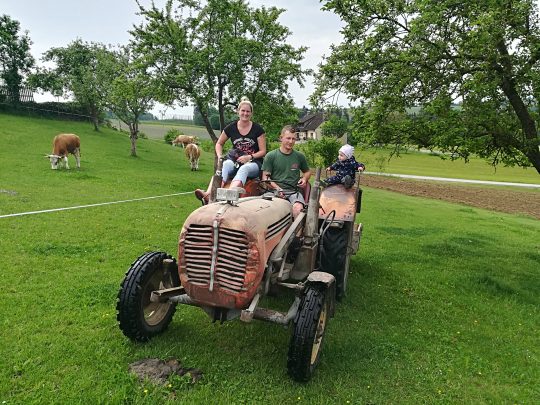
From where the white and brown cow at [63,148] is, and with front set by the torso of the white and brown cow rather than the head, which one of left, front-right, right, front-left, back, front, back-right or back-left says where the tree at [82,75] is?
back-right

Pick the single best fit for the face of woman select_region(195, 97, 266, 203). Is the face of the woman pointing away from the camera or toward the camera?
toward the camera

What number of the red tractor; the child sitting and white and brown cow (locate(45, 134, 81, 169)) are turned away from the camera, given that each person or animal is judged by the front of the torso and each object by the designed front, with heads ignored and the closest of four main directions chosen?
0

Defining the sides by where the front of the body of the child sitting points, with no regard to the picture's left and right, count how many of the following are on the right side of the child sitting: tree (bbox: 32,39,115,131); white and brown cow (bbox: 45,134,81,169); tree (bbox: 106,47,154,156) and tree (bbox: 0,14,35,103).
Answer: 4

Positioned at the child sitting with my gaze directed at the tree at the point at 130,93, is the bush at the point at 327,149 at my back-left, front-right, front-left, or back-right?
front-right

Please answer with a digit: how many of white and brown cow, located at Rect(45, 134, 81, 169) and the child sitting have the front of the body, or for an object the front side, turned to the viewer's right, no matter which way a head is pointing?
0

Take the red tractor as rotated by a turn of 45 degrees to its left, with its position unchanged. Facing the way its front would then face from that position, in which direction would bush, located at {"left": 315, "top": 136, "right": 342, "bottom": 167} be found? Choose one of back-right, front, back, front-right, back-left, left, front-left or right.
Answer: back

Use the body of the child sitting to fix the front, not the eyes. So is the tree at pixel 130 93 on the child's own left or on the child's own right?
on the child's own right

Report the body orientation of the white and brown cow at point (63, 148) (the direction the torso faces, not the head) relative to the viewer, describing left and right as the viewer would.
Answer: facing the viewer and to the left of the viewer

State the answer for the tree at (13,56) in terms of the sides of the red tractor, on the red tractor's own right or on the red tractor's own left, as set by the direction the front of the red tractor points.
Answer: on the red tractor's own right

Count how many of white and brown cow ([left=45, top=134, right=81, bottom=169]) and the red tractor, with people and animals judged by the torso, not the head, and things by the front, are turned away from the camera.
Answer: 0
